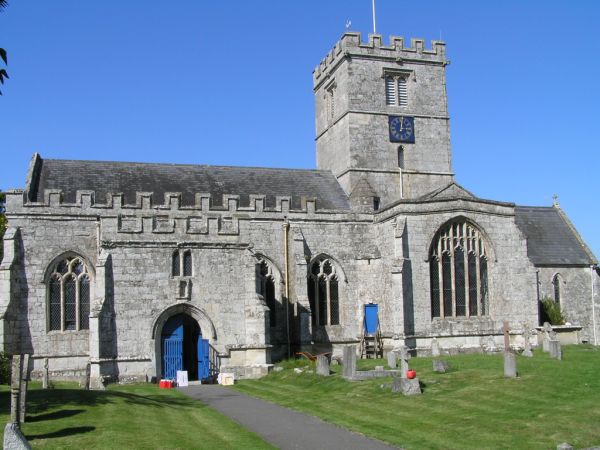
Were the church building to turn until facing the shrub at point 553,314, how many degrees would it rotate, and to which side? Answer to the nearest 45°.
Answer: approximately 135° to its left

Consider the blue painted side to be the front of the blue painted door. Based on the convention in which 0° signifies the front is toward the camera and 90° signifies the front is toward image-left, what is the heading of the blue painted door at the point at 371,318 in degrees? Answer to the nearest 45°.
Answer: approximately 0°

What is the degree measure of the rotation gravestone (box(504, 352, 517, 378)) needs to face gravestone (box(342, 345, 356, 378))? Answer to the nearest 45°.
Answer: approximately 135° to its right

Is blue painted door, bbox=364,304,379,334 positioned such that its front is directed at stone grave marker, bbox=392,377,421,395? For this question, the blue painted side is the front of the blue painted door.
yes

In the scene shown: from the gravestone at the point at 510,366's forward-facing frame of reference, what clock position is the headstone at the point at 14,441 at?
The headstone is roughly at 1 o'clock from the gravestone.

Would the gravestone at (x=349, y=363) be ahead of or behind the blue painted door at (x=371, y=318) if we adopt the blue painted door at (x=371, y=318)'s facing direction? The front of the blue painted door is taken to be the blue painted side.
ahead

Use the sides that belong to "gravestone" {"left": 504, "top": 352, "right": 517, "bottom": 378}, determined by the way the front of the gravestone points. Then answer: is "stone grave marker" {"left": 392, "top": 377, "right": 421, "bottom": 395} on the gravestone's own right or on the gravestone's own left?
on the gravestone's own right

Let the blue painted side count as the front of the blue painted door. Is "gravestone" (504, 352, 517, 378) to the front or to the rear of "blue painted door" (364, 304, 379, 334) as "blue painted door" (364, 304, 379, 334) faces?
to the front
